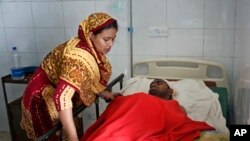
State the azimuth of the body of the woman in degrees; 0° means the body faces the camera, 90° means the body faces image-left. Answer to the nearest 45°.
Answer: approximately 270°

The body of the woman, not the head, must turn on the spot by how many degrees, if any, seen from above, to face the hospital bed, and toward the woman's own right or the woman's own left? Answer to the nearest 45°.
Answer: approximately 45° to the woman's own left

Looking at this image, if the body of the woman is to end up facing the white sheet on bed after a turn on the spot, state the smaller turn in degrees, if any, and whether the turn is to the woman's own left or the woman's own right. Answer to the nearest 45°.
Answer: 0° — they already face it

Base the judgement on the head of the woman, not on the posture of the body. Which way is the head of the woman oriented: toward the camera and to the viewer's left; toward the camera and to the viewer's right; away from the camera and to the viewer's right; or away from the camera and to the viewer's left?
toward the camera and to the viewer's right
